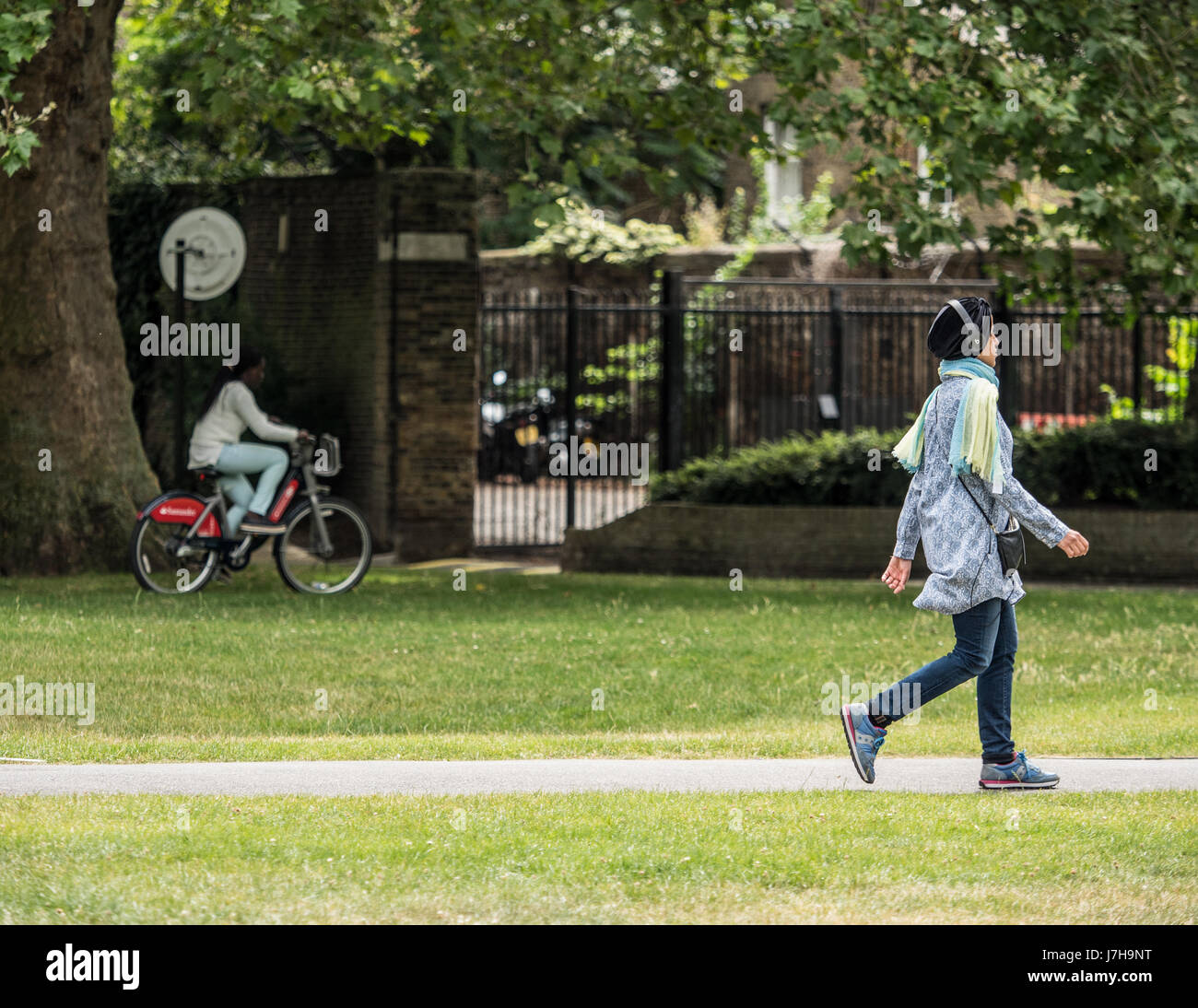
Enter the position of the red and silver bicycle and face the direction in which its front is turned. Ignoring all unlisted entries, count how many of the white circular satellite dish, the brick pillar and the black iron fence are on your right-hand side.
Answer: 0

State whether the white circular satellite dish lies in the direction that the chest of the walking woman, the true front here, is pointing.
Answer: no

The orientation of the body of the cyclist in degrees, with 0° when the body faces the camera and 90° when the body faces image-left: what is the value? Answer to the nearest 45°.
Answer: approximately 270°

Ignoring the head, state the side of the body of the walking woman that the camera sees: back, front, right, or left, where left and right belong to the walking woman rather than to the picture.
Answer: right

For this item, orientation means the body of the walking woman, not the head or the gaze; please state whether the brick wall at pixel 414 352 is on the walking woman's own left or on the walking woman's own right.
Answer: on the walking woman's own left

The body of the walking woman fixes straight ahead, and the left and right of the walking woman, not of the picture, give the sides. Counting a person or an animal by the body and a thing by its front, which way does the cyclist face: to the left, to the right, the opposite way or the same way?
the same way

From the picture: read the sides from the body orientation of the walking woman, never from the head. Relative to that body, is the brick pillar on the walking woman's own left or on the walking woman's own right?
on the walking woman's own left

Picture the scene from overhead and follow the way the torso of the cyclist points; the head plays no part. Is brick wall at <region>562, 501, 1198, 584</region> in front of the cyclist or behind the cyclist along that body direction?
in front

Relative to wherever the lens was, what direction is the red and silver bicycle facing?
facing to the right of the viewer

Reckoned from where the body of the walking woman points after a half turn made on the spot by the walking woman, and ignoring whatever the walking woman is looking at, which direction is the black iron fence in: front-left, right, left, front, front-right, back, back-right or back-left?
right

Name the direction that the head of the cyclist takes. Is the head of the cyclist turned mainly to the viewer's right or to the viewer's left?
to the viewer's right

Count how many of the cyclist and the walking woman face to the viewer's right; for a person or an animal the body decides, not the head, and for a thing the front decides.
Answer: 2

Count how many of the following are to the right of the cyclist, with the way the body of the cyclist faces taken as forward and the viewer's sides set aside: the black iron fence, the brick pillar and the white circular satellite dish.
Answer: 0

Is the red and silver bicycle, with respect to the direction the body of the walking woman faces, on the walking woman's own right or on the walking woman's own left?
on the walking woman's own left

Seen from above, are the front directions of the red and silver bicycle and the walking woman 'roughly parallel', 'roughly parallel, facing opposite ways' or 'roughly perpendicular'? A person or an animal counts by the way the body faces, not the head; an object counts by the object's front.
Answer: roughly parallel

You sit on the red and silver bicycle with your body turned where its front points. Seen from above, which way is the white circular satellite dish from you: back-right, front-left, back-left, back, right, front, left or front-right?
left
